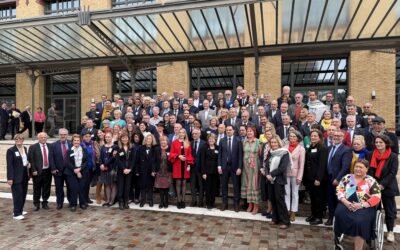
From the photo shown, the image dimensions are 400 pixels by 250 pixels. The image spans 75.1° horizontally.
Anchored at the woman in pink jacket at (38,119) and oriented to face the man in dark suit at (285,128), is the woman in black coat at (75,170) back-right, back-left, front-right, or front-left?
front-right

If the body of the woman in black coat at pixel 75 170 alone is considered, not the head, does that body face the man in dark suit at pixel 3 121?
no

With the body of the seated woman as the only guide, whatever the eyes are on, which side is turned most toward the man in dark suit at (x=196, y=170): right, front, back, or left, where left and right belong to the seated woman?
right

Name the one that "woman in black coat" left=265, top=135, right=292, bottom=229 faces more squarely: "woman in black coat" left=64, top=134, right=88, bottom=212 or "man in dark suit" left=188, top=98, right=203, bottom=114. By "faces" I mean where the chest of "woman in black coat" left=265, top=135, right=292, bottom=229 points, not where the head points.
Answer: the woman in black coat

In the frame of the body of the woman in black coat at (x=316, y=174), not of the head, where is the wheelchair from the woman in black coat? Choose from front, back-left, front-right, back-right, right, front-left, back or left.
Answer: left

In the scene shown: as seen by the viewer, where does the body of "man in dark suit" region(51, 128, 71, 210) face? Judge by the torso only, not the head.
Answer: toward the camera

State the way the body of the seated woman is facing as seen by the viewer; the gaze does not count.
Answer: toward the camera

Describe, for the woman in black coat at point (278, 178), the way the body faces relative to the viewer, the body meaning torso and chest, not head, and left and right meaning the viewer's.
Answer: facing the viewer and to the left of the viewer

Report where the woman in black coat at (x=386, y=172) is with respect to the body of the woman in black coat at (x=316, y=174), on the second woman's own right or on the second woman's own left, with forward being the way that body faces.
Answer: on the second woman's own left

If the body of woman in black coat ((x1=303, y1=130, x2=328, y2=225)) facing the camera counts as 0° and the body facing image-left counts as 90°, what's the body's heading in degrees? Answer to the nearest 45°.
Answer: approximately 45°

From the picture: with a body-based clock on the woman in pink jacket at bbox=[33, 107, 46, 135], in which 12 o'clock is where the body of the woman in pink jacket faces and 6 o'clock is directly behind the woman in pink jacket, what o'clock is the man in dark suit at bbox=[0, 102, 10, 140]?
The man in dark suit is roughly at 3 o'clock from the woman in pink jacket.

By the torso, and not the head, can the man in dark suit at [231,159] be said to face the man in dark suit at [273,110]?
no

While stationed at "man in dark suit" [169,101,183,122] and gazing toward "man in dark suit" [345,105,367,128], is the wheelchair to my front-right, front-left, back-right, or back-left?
front-right

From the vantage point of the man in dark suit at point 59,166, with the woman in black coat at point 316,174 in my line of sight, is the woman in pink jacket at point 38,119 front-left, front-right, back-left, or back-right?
back-left

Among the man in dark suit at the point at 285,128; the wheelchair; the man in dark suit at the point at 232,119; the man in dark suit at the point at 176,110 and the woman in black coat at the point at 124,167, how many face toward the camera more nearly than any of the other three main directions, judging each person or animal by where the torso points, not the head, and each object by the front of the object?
5

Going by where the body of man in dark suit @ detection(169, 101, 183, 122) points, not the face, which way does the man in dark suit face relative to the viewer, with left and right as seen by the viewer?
facing the viewer

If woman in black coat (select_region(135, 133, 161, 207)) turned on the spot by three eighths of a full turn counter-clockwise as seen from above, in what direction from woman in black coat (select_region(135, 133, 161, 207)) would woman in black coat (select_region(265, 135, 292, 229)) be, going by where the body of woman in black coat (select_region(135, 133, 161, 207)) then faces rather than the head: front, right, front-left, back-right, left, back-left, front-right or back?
right

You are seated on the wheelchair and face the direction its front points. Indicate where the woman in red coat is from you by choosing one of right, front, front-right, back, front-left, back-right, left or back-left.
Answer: right

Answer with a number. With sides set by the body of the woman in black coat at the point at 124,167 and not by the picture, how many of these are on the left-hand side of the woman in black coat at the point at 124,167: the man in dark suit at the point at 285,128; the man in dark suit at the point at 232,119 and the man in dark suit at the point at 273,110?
3

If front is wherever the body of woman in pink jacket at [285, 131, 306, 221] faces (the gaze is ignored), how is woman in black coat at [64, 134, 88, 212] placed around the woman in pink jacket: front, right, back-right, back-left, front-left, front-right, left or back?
front-right
